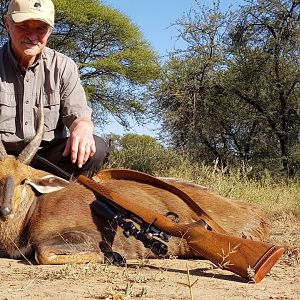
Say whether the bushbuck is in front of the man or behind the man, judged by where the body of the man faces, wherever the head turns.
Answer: in front

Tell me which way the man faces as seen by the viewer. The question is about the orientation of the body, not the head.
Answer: toward the camera

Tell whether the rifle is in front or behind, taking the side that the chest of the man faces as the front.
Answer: in front
